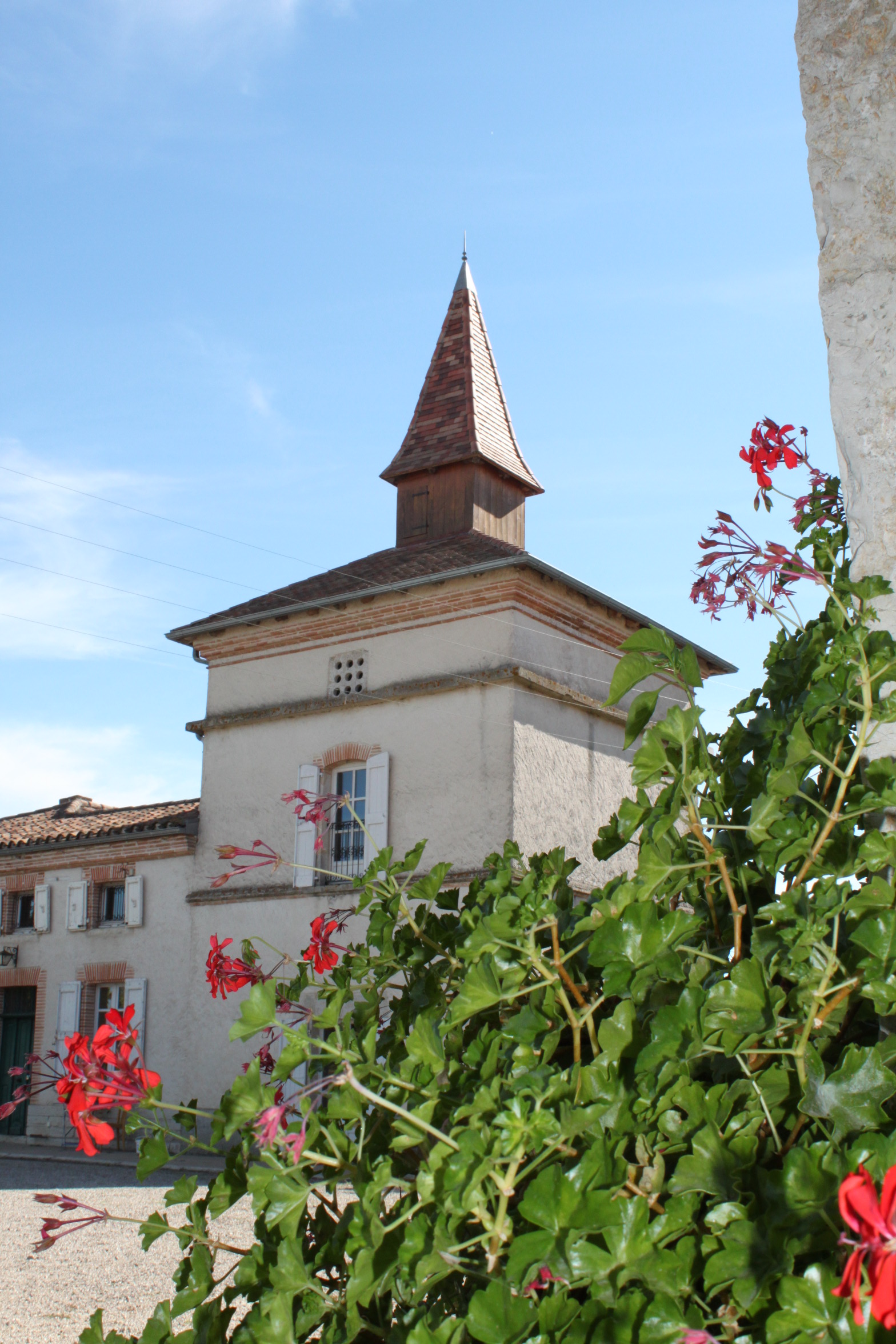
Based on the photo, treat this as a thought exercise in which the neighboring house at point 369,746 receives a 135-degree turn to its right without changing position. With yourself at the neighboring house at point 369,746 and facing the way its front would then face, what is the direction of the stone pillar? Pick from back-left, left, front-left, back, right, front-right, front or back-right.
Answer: back

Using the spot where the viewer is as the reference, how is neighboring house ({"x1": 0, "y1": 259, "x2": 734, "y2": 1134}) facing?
facing the viewer and to the left of the viewer
